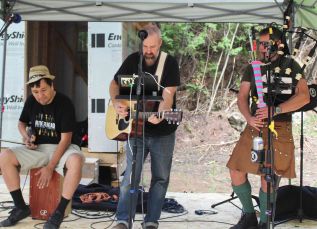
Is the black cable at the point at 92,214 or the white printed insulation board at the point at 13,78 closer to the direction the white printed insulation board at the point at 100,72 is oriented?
the black cable

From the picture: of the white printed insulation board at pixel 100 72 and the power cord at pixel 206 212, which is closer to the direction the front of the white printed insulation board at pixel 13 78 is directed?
the power cord

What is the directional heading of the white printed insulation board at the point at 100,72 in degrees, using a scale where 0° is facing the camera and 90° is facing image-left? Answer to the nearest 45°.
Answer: approximately 0°

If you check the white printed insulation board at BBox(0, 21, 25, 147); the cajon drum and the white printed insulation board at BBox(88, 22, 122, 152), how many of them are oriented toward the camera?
3

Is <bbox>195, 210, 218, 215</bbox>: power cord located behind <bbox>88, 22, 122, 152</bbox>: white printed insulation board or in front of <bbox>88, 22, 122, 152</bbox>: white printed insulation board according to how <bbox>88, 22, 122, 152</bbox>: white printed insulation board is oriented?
in front

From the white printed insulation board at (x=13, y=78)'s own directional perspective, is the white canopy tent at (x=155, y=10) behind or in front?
in front

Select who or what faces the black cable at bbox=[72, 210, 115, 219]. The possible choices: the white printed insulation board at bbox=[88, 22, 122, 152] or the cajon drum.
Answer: the white printed insulation board

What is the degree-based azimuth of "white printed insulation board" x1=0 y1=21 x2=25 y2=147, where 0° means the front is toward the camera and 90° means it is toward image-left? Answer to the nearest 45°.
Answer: approximately 0°

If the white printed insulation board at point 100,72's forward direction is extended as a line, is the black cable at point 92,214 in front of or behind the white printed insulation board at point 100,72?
in front

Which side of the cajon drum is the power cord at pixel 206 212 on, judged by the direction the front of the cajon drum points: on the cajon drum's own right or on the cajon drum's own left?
on the cajon drum's own left
